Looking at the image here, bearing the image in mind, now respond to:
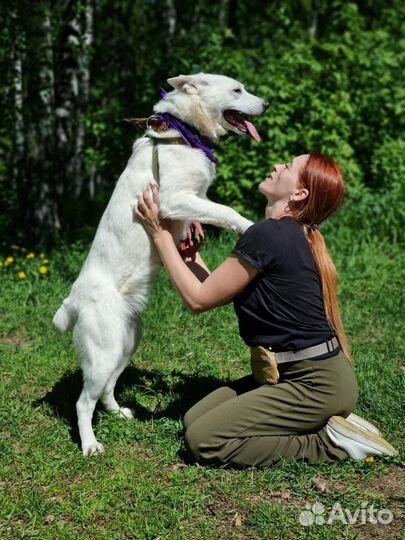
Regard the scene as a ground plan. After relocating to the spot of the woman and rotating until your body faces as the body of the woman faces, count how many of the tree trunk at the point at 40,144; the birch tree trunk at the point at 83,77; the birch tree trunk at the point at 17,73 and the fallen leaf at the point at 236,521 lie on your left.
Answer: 1

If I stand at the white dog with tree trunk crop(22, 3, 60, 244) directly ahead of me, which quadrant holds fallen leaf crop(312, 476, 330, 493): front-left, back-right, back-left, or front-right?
back-right

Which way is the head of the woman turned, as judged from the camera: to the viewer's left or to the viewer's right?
to the viewer's left

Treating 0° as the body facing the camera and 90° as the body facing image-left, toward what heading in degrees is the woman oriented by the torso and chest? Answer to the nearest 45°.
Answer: approximately 90°

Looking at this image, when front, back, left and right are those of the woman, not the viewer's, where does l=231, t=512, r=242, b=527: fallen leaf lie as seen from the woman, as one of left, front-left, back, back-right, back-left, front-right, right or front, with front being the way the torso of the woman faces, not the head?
left

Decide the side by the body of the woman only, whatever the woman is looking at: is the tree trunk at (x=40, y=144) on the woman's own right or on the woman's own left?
on the woman's own right

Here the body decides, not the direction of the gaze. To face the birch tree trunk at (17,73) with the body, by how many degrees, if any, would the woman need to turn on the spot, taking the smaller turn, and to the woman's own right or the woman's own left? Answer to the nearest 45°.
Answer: approximately 45° to the woman's own right
